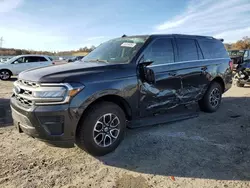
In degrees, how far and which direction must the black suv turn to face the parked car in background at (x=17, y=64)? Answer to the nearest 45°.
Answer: approximately 90° to its right

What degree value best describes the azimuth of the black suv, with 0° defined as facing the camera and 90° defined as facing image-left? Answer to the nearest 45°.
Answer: approximately 45°
